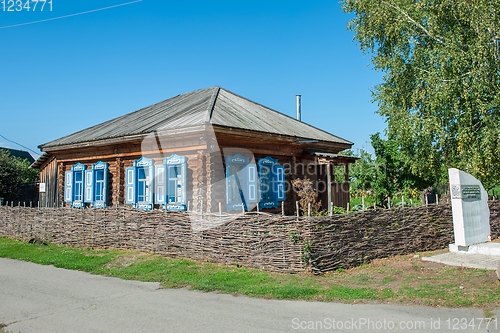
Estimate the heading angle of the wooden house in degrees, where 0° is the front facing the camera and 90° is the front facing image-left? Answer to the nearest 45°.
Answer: approximately 45°

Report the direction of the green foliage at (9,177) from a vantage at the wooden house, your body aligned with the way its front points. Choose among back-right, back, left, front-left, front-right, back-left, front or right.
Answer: right

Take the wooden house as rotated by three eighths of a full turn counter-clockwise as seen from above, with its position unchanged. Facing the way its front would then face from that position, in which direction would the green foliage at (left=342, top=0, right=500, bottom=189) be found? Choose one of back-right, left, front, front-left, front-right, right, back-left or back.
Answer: front

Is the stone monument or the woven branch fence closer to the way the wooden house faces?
the woven branch fence
